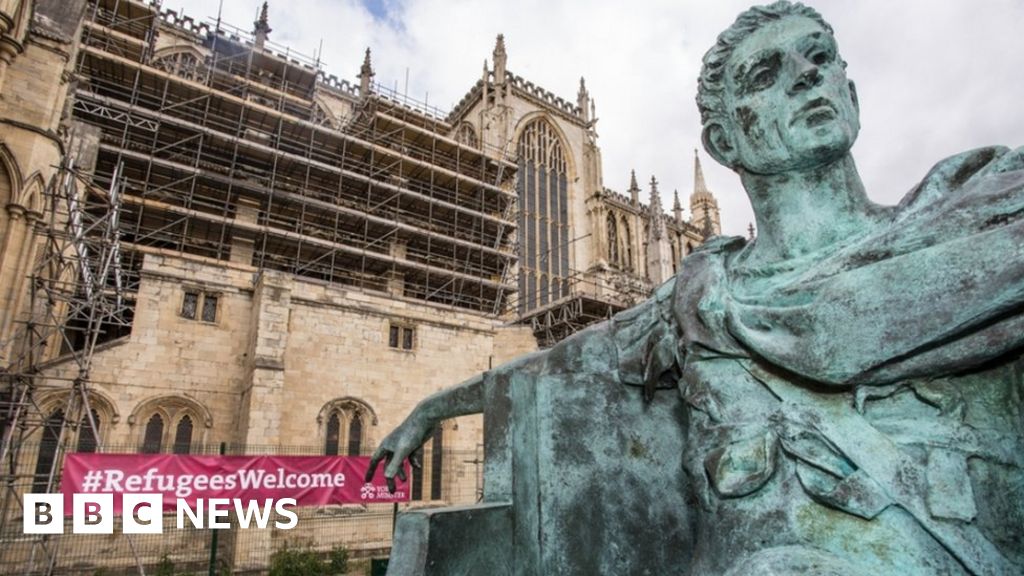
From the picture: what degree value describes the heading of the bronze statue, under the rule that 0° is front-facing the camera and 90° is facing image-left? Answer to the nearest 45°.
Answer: approximately 0°

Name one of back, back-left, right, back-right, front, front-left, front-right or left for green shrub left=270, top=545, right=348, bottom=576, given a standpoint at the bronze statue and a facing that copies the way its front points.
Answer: back-right

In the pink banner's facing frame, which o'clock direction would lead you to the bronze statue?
The bronze statue is roughly at 12 o'clock from the pink banner.

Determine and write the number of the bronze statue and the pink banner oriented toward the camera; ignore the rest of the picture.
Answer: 2

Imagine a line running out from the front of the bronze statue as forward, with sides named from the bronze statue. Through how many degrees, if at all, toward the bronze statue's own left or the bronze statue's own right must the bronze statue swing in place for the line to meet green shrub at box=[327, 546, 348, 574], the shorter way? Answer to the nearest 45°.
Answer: approximately 135° to the bronze statue's own right

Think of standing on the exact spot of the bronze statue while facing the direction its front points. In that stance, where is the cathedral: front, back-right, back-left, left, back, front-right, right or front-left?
back-right

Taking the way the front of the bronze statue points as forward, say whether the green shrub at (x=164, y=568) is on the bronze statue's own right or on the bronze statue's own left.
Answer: on the bronze statue's own right

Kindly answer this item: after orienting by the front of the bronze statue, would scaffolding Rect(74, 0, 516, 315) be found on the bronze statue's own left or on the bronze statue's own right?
on the bronze statue's own right

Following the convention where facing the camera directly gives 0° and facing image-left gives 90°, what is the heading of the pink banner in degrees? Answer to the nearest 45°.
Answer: approximately 0°
